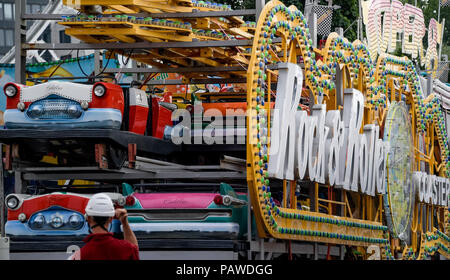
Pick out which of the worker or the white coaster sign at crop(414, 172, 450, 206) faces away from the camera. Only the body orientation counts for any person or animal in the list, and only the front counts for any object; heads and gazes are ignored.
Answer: the worker

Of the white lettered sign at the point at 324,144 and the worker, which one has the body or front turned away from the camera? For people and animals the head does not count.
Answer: the worker

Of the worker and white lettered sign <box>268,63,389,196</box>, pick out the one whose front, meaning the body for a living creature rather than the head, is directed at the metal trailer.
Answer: the worker

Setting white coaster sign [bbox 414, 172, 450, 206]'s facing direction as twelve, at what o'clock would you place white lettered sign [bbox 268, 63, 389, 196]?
white lettered sign [bbox 268, 63, 389, 196] is roughly at 2 o'clock from white coaster sign [bbox 414, 172, 450, 206].

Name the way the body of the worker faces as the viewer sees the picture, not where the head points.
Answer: away from the camera

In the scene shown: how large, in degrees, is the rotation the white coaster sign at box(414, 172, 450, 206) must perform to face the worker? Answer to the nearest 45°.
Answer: approximately 45° to its right

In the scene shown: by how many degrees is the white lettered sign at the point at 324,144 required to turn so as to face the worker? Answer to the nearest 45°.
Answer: approximately 45° to its right

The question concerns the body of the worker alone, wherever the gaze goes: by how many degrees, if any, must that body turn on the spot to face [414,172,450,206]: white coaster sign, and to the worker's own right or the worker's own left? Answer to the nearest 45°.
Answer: approximately 45° to the worker's own right

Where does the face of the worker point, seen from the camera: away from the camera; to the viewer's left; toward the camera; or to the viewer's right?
away from the camera

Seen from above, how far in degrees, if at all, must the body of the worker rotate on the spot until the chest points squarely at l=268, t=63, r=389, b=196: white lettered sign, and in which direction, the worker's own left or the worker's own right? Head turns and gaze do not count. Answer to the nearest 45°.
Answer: approximately 45° to the worker's own right

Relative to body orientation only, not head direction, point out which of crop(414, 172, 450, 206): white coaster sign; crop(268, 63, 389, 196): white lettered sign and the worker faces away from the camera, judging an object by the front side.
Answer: the worker

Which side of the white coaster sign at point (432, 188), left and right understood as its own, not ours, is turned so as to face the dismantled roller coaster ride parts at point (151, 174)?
right

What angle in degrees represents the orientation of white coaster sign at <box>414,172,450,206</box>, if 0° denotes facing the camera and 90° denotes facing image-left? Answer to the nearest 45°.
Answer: approximately 315°

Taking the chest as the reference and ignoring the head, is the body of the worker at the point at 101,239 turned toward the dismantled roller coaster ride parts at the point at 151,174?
yes
